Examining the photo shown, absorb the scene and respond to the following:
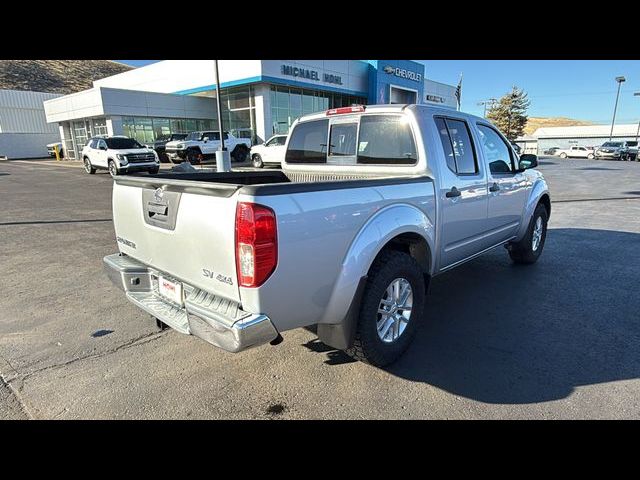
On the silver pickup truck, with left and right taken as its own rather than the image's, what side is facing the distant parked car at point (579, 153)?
front

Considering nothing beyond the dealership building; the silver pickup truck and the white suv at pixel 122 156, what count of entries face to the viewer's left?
0

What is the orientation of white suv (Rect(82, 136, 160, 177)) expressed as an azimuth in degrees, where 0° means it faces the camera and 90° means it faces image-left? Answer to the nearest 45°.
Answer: approximately 315°

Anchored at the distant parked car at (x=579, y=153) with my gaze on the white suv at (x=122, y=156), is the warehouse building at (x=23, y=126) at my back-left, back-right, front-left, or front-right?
front-right

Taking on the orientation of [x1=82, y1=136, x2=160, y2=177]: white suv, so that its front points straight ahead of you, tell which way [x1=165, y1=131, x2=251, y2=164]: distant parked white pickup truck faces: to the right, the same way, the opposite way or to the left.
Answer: to the right

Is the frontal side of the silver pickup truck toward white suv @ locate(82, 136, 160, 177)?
no

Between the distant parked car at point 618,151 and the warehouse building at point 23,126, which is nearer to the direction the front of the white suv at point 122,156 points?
the distant parked car

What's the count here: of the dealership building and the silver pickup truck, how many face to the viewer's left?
0

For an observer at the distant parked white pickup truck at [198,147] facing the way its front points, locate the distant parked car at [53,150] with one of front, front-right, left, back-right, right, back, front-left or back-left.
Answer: right

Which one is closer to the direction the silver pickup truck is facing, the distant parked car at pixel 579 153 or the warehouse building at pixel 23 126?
the distant parked car

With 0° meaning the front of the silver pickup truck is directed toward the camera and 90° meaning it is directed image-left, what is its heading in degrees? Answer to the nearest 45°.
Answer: approximately 225°

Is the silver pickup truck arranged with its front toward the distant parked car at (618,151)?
yes

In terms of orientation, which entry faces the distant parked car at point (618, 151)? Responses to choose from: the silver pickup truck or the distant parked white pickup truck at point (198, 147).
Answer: the silver pickup truck

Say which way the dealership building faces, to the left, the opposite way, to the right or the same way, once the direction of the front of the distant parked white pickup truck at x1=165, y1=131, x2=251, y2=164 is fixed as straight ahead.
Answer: to the left

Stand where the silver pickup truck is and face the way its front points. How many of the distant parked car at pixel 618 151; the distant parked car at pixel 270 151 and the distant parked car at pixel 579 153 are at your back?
0

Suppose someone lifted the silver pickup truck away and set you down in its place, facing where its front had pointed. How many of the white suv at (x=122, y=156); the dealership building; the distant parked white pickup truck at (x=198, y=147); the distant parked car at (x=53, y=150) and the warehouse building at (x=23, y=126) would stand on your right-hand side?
0

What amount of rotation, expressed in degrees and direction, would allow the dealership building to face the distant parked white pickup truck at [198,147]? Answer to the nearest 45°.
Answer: approximately 45° to its right

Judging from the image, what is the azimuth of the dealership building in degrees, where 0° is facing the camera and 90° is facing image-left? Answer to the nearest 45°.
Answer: approximately 315°
